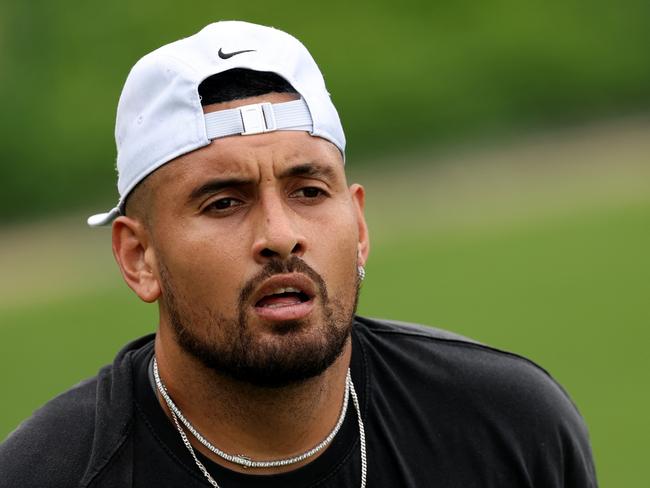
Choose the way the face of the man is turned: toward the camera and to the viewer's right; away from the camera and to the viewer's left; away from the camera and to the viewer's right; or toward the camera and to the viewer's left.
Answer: toward the camera and to the viewer's right

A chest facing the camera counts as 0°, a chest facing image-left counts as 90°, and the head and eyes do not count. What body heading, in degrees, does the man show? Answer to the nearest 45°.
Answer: approximately 0°
